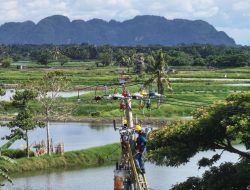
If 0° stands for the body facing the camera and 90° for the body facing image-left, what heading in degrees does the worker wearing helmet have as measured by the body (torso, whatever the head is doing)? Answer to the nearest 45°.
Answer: approximately 90°

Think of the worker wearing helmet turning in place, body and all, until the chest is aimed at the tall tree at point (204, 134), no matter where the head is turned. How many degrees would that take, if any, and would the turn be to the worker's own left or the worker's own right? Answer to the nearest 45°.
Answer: approximately 135° to the worker's own right
